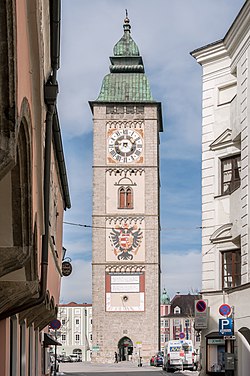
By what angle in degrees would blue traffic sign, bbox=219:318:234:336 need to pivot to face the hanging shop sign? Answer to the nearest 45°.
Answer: approximately 135° to its right

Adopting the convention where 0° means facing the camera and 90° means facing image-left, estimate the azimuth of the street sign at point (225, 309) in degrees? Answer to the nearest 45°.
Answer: approximately 0°

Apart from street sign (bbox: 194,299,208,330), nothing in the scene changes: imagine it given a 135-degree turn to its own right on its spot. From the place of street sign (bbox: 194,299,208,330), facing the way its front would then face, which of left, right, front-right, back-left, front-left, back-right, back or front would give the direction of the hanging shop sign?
front

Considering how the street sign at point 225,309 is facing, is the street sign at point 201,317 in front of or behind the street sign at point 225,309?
behind

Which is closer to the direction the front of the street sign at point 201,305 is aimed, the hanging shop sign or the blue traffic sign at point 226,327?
the blue traffic sign

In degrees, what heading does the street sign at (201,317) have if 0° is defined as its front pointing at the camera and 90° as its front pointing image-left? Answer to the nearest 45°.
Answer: approximately 0°
